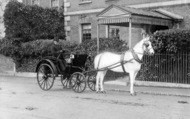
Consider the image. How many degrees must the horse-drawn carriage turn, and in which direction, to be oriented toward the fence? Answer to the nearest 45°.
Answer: approximately 90° to its left

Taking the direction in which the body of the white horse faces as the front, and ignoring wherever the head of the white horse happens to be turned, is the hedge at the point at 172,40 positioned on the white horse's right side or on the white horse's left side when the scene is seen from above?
on the white horse's left side

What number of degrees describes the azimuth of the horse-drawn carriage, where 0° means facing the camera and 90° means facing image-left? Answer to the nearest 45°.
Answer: approximately 315°

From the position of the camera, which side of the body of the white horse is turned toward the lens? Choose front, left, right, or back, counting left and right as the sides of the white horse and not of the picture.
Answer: right

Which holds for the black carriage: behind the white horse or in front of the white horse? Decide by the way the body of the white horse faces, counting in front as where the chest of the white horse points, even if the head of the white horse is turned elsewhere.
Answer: behind

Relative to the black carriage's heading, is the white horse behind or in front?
in front

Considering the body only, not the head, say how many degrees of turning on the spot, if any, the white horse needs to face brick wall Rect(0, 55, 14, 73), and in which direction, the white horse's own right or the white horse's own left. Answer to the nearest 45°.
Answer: approximately 135° to the white horse's own left

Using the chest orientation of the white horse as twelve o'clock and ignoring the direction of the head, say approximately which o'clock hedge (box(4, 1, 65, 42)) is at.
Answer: The hedge is roughly at 8 o'clock from the white horse.

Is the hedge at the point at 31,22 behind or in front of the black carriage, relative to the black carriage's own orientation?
behind

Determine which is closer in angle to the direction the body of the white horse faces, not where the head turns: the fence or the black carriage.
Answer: the fence

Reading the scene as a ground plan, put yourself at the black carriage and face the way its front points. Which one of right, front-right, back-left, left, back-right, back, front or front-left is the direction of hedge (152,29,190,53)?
front-left

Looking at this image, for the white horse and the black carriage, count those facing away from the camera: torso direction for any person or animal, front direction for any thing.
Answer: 0
